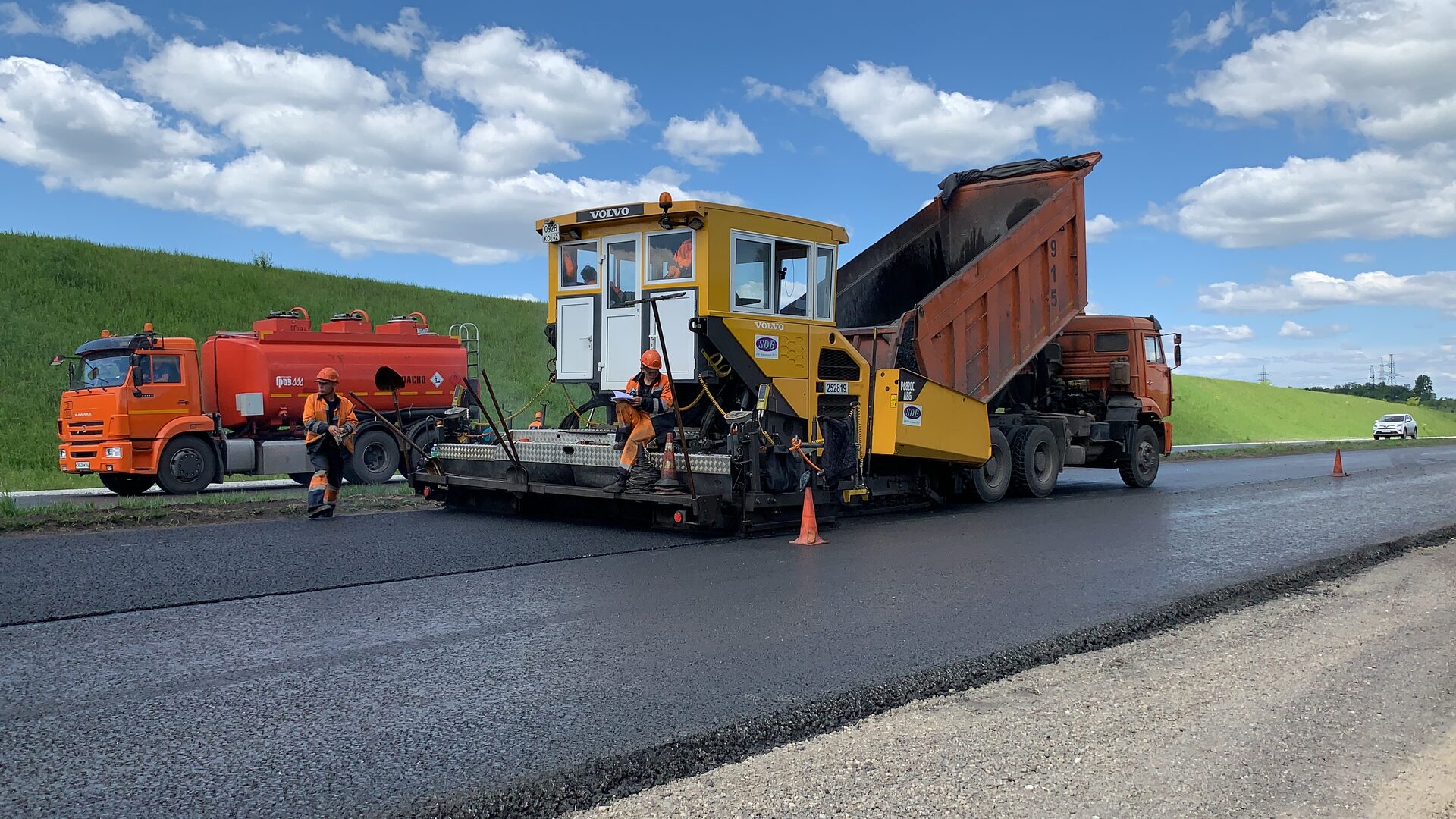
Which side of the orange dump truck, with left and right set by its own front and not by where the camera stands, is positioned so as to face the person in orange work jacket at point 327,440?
back

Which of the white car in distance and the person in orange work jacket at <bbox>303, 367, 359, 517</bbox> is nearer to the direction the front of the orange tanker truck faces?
the person in orange work jacket

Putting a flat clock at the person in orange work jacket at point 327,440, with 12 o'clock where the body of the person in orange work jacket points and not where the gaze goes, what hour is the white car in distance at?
The white car in distance is roughly at 8 o'clock from the person in orange work jacket.

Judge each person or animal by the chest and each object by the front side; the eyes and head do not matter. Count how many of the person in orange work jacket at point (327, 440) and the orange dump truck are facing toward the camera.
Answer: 1

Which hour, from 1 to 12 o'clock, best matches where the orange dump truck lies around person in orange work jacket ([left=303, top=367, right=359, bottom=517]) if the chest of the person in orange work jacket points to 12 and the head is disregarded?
The orange dump truck is roughly at 9 o'clock from the person in orange work jacket.

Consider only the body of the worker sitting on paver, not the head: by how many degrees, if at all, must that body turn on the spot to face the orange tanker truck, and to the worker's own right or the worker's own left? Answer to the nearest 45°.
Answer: approximately 90° to the worker's own right

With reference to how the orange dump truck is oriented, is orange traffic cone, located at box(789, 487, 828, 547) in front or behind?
behind

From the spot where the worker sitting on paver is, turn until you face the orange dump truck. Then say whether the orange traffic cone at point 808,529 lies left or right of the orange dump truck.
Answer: right

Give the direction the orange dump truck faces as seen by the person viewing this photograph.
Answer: facing away from the viewer and to the right of the viewer

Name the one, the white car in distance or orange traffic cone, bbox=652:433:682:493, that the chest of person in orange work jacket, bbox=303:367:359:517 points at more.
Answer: the orange traffic cone
